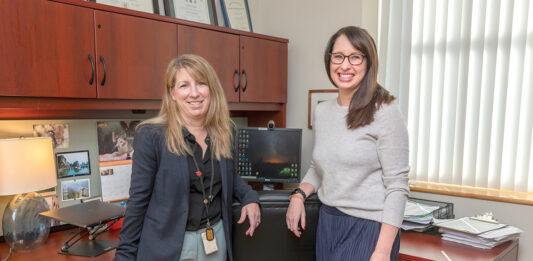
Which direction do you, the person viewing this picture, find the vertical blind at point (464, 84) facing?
facing the viewer and to the left of the viewer

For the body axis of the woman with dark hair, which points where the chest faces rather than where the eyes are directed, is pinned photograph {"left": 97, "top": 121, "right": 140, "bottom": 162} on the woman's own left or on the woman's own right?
on the woman's own right

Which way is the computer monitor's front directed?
toward the camera

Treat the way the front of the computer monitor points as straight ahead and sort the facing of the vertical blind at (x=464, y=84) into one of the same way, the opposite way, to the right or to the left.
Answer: to the right

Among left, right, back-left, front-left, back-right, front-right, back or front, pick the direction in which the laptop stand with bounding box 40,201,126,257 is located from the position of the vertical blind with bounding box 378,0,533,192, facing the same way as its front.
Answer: front

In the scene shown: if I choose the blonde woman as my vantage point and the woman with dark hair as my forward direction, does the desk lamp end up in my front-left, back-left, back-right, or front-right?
back-left

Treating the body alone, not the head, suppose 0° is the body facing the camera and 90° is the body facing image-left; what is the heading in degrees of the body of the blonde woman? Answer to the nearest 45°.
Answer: approximately 315°

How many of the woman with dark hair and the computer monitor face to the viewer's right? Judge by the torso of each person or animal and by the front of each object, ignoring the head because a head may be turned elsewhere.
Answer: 0

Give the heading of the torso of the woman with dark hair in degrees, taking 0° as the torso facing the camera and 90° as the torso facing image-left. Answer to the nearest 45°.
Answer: approximately 45°

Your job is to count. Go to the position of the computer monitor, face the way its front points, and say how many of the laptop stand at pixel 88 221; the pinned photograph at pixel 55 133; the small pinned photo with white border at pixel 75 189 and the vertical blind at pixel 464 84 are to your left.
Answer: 1

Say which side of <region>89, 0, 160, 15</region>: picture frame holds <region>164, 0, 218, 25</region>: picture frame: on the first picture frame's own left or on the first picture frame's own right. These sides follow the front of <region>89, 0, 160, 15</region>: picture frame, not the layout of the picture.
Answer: on the first picture frame's own left

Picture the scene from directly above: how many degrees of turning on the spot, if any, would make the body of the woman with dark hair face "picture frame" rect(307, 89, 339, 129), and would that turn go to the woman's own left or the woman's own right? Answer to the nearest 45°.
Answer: approximately 135° to the woman's own right
